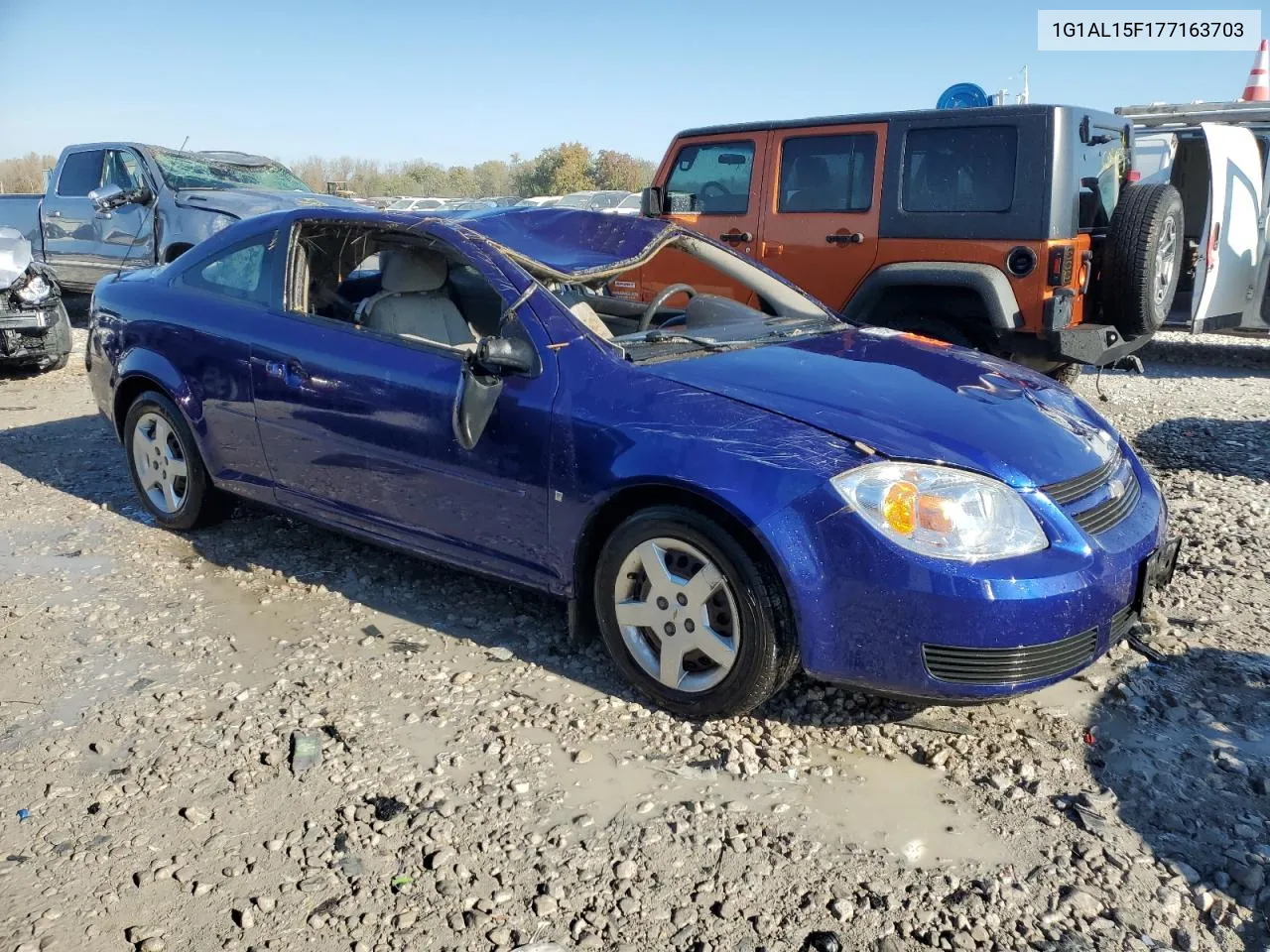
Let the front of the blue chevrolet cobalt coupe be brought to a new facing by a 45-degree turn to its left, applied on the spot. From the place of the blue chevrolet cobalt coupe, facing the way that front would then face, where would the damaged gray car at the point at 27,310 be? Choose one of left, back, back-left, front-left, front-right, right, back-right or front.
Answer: back-left

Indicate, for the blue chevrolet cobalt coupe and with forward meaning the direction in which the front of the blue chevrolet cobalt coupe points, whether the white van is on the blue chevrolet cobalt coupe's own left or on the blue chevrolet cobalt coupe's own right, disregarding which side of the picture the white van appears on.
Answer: on the blue chevrolet cobalt coupe's own left

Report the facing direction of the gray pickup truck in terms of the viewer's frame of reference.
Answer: facing the viewer and to the right of the viewer

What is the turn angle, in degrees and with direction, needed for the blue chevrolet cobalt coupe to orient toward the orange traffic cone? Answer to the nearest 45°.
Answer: approximately 90° to its left

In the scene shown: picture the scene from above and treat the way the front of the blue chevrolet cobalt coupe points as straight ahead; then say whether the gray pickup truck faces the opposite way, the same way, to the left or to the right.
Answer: the same way

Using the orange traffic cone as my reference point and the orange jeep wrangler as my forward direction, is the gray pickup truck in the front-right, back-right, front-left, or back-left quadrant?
front-right

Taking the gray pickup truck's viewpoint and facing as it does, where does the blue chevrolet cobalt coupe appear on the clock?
The blue chevrolet cobalt coupe is roughly at 1 o'clock from the gray pickup truck.

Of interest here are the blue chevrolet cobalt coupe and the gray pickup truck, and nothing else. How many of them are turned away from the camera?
0

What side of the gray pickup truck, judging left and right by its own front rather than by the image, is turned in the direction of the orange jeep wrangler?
front

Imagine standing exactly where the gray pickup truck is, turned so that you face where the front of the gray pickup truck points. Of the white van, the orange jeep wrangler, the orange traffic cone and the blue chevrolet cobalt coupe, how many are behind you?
0

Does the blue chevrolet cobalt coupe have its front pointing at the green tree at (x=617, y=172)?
no

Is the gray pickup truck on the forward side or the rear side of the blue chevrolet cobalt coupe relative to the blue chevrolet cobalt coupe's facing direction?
on the rear side

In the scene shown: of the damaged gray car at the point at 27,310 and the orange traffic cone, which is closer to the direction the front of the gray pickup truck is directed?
the orange traffic cone

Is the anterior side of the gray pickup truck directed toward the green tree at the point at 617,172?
no
